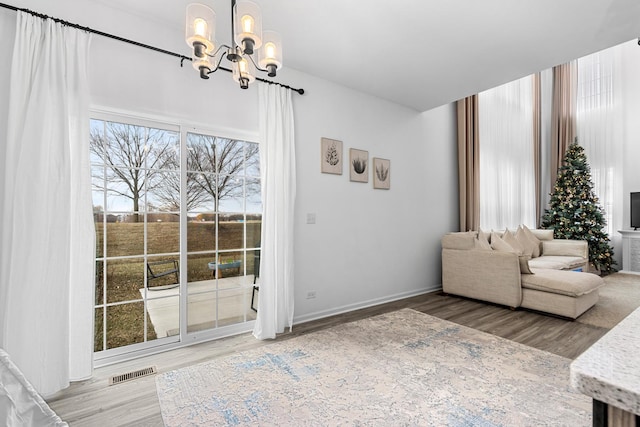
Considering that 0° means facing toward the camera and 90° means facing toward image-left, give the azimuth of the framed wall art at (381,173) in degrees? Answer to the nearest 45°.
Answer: approximately 315°

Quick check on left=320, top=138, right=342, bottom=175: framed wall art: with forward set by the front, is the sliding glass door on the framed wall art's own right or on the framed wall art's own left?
on the framed wall art's own right

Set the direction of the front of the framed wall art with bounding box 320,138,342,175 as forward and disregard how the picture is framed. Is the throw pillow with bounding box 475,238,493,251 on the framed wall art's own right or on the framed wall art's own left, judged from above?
on the framed wall art's own left

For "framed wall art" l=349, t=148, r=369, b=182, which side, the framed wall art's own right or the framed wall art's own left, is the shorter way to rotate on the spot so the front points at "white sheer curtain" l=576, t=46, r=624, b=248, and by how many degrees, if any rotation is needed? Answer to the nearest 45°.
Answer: approximately 90° to the framed wall art's own left

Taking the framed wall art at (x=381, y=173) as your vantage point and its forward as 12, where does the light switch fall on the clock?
The light switch is roughly at 3 o'clock from the framed wall art.

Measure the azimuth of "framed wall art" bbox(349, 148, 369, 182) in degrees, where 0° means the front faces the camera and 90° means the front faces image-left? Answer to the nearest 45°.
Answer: approximately 315°

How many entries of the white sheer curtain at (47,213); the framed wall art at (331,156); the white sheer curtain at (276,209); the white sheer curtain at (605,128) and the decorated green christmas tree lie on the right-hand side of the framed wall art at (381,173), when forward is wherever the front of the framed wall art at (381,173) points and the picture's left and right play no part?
3

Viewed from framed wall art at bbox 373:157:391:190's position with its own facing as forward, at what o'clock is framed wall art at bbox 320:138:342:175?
framed wall art at bbox 320:138:342:175 is roughly at 3 o'clock from framed wall art at bbox 373:157:391:190.
